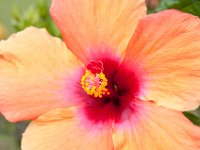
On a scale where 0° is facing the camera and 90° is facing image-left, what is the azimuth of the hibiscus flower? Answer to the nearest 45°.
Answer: approximately 0°
